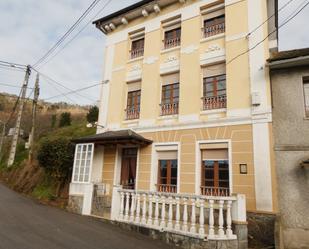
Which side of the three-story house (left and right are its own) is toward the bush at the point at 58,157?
right

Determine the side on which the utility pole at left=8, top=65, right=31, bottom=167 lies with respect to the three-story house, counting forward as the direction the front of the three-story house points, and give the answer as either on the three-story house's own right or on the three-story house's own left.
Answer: on the three-story house's own right

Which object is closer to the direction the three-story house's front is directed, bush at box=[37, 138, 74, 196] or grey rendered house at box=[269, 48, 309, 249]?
the bush

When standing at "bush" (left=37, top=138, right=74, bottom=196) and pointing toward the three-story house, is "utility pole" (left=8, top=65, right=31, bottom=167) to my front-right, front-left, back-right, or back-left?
back-left

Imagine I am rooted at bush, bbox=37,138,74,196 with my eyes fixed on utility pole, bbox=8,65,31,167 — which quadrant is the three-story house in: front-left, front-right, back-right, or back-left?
back-right

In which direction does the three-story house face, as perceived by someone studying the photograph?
facing the viewer and to the left of the viewer

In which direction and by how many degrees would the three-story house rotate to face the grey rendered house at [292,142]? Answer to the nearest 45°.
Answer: approximately 90° to its left
